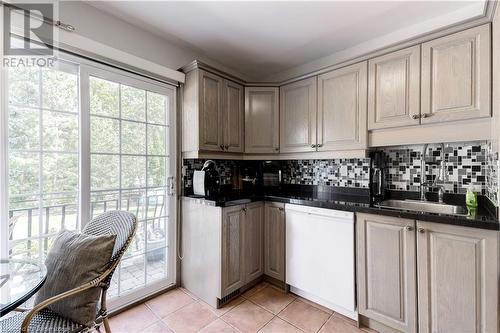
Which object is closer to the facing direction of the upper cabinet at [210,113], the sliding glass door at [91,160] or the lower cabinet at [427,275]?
the lower cabinet

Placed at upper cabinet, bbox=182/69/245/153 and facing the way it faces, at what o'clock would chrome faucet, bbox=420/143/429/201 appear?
The chrome faucet is roughly at 11 o'clock from the upper cabinet.

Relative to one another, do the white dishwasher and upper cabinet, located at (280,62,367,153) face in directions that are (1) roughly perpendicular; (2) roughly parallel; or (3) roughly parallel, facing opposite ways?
roughly parallel

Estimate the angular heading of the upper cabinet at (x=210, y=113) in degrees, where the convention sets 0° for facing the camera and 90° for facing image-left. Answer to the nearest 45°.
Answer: approximately 315°

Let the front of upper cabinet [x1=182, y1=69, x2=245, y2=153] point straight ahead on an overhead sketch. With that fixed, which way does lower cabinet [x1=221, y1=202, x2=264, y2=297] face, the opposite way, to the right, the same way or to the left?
the same way

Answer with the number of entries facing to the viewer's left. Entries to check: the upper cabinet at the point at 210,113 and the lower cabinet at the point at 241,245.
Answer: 0

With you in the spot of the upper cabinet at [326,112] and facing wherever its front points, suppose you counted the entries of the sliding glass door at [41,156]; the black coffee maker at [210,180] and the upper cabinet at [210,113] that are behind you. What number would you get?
0

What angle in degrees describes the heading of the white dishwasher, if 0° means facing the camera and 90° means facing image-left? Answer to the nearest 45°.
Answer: approximately 45°

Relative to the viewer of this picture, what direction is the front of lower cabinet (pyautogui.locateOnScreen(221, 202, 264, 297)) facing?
facing the viewer and to the right of the viewer

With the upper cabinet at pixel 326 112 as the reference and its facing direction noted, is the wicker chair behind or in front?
in front

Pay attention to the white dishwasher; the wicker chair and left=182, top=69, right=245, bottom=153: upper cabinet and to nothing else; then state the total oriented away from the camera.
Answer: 0

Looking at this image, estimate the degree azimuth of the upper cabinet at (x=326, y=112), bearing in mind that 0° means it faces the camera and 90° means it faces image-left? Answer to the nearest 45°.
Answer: approximately 45°

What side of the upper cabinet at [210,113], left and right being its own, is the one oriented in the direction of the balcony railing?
right

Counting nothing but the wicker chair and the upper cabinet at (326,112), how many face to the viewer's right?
0

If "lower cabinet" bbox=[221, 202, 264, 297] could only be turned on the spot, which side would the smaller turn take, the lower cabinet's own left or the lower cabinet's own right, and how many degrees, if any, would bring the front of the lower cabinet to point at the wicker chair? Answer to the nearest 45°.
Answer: approximately 90° to the lower cabinet's own right
